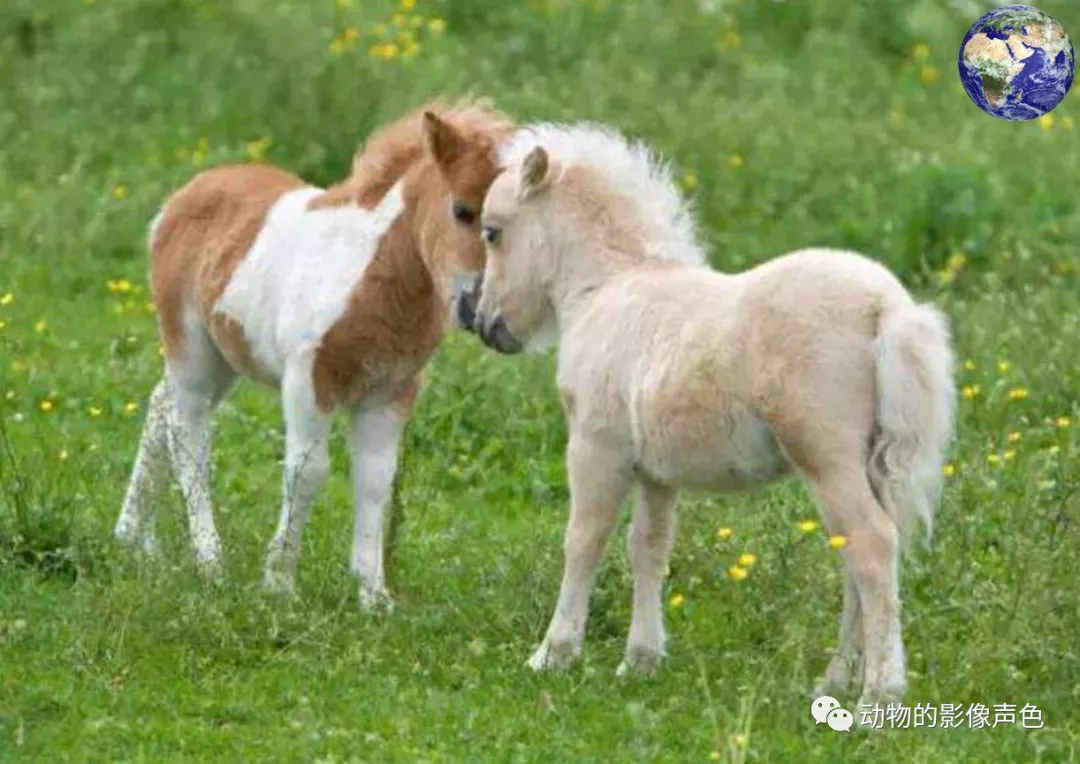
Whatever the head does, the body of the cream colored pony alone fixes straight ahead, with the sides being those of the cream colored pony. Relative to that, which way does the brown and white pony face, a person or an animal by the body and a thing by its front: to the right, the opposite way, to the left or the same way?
the opposite way

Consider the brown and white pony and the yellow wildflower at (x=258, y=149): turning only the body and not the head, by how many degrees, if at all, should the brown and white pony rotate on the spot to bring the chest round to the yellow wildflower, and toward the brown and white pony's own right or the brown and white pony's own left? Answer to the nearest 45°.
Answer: approximately 135° to the brown and white pony's own left

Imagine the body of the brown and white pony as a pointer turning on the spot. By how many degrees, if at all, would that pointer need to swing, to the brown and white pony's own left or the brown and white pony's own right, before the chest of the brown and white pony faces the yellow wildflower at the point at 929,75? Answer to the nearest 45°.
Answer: approximately 90° to the brown and white pony's own left

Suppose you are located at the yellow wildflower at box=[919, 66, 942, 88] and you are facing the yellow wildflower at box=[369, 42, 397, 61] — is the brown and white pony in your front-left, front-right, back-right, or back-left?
front-left

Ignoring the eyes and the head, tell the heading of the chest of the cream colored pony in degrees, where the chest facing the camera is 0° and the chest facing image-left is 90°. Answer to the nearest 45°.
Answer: approximately 135°

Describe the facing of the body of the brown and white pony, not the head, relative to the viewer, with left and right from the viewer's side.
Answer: facing the viewer and to the right of the viewer

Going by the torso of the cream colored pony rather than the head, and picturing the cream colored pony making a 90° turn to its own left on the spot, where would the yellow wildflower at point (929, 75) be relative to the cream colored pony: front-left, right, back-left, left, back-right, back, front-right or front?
back-right

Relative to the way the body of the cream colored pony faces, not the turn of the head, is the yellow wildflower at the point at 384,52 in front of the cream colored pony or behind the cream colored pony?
in front

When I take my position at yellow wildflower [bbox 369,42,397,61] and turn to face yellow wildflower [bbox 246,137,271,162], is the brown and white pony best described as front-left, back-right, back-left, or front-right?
front-left

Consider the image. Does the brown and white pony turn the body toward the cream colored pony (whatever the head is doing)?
yes

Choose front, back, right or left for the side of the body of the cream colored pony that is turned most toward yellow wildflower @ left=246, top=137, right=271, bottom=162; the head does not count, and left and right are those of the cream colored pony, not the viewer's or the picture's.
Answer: front

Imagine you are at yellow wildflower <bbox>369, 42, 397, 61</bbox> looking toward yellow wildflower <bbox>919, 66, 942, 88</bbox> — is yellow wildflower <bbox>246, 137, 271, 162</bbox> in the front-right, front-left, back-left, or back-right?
back-right
